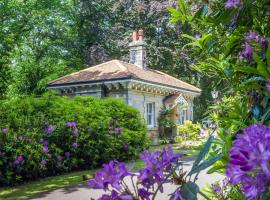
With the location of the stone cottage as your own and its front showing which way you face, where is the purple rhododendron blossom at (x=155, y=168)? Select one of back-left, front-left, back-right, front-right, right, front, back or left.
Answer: front-right

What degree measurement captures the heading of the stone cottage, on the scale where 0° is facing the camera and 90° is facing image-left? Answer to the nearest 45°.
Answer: approximately 315°

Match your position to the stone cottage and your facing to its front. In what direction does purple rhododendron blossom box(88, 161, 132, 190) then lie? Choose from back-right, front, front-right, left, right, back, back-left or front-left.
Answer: front-right

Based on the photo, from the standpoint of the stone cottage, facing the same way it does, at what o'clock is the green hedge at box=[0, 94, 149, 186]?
The green hedge is roughly at 2 o'clock from the stone cottage.

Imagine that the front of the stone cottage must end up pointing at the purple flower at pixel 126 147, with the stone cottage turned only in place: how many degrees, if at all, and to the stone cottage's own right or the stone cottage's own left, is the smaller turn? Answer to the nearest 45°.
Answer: approximately 45° to the stone cottage's own right
